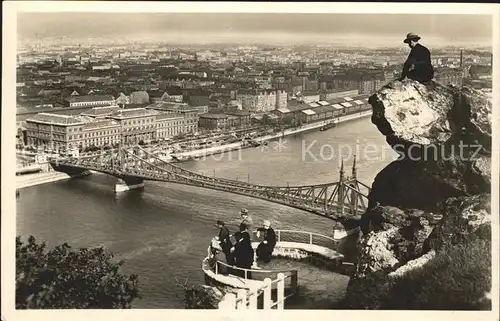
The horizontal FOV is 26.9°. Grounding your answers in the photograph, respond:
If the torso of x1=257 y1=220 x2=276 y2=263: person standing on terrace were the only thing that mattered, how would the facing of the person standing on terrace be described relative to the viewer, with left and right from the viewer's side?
facing the viewer and to the left of the viewer

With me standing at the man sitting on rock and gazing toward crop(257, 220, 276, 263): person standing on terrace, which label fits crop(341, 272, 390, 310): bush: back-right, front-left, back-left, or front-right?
front-left

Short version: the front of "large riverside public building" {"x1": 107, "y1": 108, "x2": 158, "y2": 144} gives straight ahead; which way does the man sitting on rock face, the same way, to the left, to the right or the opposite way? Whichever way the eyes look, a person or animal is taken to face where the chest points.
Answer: to the right

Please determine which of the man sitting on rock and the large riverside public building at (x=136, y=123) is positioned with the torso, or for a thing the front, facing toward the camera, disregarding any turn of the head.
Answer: the large riverside public building

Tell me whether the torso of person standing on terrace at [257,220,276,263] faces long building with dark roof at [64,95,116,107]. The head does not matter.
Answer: no

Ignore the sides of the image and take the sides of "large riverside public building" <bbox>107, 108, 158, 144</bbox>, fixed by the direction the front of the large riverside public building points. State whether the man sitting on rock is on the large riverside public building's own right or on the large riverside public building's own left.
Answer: on the large riverside public building's own left

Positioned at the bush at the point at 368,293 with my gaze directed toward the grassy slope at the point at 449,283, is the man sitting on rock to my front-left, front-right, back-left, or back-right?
front-left

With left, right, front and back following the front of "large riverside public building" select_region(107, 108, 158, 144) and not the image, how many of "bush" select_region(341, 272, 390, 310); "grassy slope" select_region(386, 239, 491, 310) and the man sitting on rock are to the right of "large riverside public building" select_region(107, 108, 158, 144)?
0

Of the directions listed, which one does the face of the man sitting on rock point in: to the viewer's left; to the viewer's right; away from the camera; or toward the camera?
to the viewer's left

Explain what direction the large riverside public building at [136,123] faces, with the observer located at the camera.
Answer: facing the viewer

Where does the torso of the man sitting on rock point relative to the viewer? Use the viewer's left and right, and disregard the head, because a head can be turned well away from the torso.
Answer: facing to the left of the viewer

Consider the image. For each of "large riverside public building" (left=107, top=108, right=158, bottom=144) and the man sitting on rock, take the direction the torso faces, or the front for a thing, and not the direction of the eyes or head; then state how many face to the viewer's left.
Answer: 1
